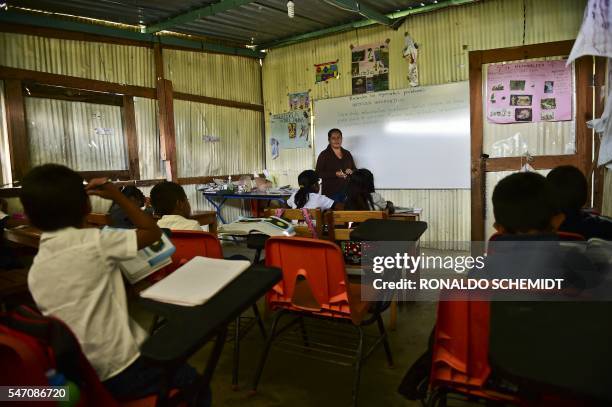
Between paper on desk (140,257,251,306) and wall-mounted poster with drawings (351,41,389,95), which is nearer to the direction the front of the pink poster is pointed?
the paper on desk

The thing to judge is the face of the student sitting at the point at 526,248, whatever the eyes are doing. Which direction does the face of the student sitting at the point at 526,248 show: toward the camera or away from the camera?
away from the camera

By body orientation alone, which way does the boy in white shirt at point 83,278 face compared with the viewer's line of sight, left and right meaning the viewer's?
facing away from the viewer and to the right of the viewer

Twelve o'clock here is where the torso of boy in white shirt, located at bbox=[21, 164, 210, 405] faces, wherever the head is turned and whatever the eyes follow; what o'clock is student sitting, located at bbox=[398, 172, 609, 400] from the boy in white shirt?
The student sitting is roughly at 2 o'clock from the boy in white shirt.

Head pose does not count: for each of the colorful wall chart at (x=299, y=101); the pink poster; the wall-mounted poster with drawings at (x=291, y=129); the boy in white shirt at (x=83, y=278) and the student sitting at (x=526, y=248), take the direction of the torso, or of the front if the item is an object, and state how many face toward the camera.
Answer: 3

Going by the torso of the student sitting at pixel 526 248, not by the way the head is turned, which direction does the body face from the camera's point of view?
away from the camera

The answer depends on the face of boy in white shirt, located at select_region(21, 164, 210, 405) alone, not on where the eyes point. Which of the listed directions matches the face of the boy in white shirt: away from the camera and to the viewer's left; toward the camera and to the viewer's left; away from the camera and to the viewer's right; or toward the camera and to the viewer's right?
away from the camera and to the viewer's right

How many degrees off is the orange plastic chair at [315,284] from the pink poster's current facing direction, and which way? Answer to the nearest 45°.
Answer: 0° — it already faces it

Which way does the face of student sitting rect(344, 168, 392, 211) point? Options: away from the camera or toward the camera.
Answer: away from the camera

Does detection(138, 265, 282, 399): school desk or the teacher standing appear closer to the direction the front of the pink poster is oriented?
the school desk
